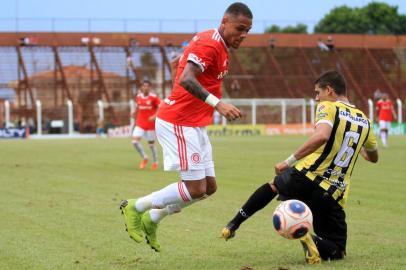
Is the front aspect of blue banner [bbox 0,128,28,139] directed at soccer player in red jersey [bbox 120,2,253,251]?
yes

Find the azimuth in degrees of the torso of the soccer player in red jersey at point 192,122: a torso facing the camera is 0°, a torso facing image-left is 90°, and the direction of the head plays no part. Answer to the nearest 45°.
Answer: approximately 270°

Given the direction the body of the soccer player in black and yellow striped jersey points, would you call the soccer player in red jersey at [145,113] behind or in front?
in front

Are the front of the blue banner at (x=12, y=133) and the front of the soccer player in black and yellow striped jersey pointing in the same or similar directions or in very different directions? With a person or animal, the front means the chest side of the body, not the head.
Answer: very different directions

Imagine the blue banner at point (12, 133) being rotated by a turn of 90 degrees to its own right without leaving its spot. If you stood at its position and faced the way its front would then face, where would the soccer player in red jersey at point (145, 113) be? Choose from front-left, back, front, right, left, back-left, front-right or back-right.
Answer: left

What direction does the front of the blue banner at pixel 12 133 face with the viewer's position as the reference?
facing the viewer

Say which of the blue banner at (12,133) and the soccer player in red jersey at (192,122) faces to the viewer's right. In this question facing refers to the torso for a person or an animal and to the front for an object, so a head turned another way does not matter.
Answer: the soccer player in red jersey

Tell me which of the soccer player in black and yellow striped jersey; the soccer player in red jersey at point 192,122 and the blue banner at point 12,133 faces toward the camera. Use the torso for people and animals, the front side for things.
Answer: the blue banner

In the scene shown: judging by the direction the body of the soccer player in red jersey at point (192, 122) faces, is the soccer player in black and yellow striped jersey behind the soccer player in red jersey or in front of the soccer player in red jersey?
in front

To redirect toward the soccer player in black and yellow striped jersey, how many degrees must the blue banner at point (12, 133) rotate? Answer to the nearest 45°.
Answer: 0° — it already faces them

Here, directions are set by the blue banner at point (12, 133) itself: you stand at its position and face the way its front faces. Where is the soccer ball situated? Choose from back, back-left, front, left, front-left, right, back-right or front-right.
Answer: front

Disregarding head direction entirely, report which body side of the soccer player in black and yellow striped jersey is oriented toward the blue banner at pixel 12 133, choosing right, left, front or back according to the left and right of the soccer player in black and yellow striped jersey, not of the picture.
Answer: front

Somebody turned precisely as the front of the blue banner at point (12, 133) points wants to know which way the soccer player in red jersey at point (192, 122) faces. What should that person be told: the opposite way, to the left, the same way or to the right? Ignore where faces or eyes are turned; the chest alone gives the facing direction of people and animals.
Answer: to the left

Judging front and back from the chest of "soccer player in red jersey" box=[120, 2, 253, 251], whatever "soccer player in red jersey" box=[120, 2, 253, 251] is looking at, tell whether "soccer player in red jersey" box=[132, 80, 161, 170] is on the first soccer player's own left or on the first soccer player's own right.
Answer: on the first soccer player's own left

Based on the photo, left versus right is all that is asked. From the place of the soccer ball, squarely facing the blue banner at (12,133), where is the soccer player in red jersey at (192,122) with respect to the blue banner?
left

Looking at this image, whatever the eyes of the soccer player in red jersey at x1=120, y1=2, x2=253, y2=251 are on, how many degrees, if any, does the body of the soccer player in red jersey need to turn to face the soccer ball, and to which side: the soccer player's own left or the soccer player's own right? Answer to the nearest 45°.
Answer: approximately 45° to the soccer player's own right
